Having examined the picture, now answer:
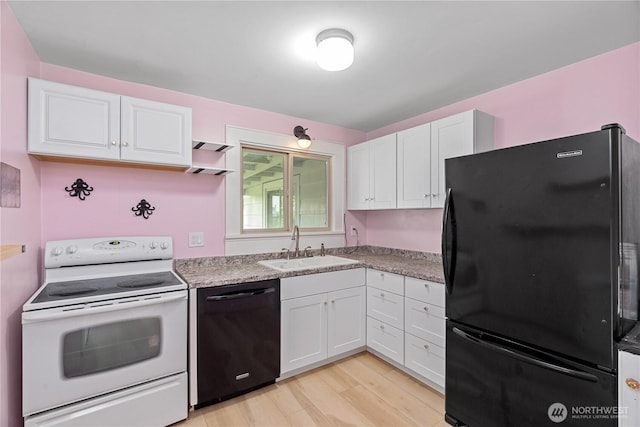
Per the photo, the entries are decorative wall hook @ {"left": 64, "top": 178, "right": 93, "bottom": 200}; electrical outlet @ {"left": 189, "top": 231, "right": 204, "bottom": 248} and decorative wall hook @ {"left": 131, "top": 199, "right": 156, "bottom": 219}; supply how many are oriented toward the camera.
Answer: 3

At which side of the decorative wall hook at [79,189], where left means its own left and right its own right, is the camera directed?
front

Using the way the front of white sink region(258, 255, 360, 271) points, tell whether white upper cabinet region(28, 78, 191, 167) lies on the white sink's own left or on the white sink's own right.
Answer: on the white sink's own right

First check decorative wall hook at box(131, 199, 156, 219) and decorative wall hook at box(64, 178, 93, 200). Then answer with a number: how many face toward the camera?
2

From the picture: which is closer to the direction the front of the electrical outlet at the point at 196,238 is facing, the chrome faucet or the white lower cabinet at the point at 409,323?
the white lower cabinet

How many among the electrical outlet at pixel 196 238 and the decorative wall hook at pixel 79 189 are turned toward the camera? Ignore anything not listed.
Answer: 2

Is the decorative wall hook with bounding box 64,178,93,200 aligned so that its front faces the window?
no

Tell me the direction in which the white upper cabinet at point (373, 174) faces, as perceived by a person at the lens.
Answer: facing the viewer and to the left of the viewer

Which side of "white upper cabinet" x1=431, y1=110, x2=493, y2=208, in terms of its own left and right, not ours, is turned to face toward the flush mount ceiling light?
front

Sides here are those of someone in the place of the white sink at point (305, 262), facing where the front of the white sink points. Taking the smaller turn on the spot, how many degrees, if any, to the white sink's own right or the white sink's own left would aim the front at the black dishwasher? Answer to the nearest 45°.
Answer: approximately 90° to the white sink's own right

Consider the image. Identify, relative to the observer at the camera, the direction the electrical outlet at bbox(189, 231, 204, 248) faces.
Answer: facing the viewer

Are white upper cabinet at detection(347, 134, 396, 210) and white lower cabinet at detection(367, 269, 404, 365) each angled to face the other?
no

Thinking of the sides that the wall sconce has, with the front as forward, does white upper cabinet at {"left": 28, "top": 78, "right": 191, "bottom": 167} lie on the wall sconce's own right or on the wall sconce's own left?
on the wall sconce's own right

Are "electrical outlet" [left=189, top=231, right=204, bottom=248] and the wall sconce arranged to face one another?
no

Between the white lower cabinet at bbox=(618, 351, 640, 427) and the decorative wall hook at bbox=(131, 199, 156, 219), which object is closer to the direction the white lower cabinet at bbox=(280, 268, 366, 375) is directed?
the white lower cabinet
